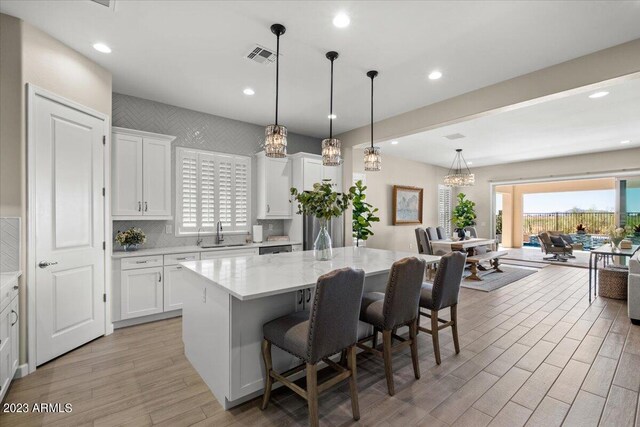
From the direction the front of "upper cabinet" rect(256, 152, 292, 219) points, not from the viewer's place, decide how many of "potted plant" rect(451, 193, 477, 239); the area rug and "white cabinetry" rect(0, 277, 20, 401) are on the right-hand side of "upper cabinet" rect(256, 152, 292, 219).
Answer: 1

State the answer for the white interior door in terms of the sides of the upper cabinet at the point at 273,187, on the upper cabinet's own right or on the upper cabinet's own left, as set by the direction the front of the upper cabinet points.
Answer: on the upper cabinet's own right

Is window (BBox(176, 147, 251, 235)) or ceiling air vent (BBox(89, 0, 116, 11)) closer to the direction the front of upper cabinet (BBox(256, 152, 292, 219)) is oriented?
the ceiling air vent

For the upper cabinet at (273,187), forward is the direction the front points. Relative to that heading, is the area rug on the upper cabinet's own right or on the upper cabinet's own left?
on the upper cabinet's own left

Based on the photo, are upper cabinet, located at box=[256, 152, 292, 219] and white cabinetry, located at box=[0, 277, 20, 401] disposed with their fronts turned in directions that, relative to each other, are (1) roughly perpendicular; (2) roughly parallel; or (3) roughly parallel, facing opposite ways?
roughly perpendicular

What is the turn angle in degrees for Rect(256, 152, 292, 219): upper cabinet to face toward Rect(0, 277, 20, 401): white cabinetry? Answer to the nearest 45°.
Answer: approximately 90° to its right

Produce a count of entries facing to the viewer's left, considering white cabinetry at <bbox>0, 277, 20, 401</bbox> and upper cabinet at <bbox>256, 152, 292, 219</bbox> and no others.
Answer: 0

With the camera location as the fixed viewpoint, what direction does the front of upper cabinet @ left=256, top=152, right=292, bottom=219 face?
facing the viewer and to the right of the viewer

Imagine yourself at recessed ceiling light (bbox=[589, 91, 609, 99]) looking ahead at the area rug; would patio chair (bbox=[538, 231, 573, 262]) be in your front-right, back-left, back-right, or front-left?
front-right

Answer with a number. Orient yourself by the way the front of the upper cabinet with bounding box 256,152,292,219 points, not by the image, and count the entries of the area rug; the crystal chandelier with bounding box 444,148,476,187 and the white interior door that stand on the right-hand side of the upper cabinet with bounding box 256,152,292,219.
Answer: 1

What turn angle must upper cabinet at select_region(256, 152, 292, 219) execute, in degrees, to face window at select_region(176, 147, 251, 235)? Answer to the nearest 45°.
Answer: approximately 135° to its right

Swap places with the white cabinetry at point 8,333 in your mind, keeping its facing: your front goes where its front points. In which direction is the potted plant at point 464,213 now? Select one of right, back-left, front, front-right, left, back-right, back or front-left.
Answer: front

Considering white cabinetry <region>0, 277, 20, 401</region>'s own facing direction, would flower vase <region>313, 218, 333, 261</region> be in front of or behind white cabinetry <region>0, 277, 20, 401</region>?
in front

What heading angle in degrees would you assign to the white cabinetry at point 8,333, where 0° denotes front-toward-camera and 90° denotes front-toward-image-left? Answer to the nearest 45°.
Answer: approximately 270°
